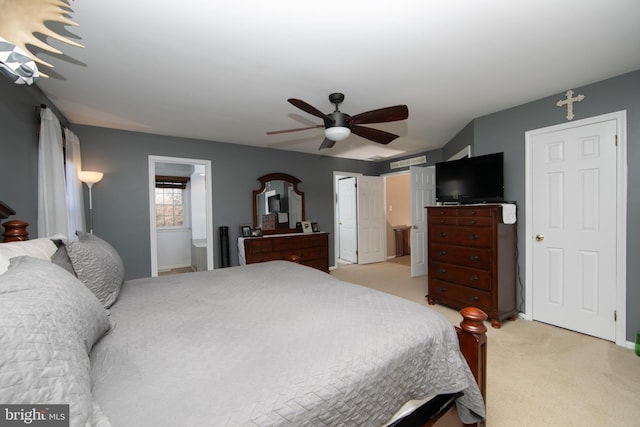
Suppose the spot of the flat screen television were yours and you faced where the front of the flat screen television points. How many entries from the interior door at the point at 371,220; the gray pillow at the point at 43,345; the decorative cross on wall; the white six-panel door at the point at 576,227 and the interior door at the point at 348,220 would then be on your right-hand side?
2

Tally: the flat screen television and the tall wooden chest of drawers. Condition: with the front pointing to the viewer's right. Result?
0

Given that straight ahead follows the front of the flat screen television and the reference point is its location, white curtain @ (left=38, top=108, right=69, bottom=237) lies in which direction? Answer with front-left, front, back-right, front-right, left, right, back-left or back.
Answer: front

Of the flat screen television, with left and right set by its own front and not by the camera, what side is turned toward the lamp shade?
front

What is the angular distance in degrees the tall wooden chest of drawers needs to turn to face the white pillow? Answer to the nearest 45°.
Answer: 0° — it already faces it

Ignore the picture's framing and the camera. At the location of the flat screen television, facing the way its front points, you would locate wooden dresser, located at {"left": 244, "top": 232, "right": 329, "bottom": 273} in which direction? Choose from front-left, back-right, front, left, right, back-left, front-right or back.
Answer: front-right

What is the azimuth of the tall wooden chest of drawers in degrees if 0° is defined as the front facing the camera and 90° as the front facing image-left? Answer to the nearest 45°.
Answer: approximately 45°

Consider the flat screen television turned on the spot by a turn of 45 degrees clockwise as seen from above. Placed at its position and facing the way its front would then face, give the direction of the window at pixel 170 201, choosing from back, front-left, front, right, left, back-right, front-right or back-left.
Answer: front

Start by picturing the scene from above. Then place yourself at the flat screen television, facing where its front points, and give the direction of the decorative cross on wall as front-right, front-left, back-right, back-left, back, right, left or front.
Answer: back-left

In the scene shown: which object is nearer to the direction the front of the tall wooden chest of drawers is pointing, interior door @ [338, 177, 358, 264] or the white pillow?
the white pillow

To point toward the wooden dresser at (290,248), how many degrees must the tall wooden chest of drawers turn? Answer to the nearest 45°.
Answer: approximately 45° to its right

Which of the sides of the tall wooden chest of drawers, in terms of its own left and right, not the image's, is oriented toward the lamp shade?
front

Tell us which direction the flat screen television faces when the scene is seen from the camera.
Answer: facing the viewer and to the left of the viewer

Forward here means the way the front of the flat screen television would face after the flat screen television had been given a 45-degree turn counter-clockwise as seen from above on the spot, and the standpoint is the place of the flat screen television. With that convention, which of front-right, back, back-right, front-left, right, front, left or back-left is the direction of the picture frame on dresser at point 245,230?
right

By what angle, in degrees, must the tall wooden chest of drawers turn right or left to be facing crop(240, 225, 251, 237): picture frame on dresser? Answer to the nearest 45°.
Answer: approximately 45° to its right
